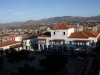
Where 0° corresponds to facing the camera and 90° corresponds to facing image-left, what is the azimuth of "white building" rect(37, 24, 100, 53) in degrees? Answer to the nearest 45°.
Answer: approximately 0°

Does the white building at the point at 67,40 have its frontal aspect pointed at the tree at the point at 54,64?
yes
